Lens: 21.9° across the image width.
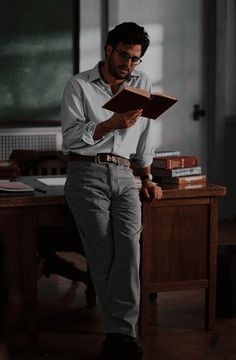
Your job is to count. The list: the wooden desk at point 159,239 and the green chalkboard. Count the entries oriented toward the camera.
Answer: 1

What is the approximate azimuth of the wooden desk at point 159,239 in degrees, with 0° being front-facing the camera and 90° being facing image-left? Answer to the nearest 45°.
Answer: approximately 180°

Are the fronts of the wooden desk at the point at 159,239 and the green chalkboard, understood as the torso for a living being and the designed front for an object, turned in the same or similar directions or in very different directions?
very different directions

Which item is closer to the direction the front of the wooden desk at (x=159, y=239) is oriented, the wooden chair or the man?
the wooden chair
